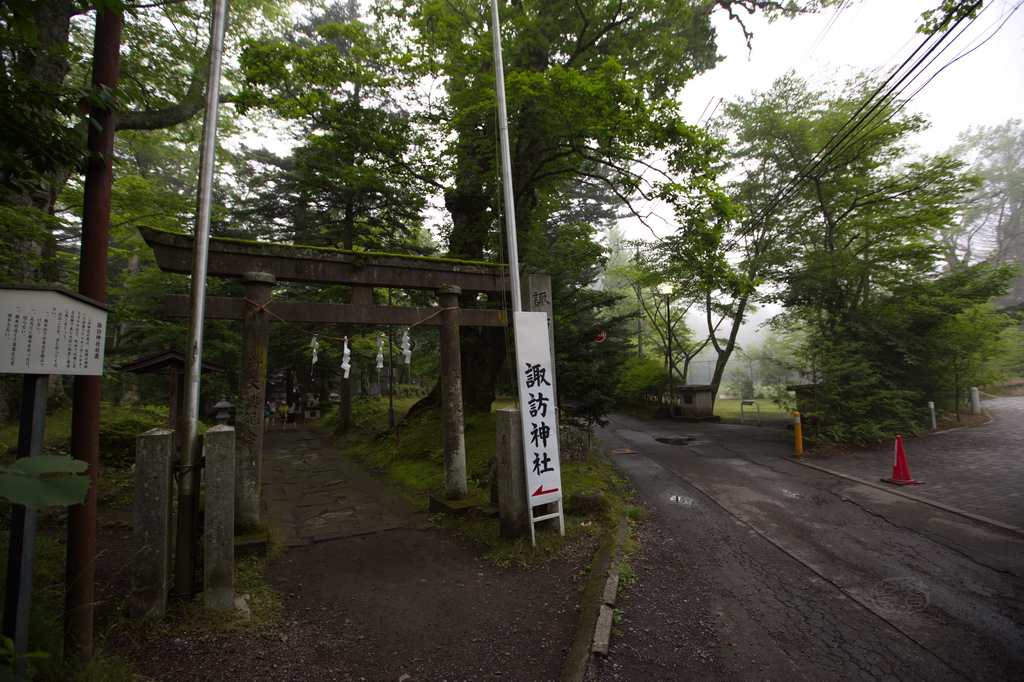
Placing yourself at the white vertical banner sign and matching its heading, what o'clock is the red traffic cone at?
The red traffic cone is roughly at 8 o'clock from the white vertical banner sign.

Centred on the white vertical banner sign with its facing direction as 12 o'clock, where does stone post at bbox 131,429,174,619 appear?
The stone post is roughly at 2 o'clock from the white vertical banner sign.

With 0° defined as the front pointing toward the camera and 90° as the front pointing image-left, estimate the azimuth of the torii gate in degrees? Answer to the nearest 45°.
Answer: approximately 315°

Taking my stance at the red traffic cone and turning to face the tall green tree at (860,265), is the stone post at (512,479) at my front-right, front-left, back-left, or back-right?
back-left

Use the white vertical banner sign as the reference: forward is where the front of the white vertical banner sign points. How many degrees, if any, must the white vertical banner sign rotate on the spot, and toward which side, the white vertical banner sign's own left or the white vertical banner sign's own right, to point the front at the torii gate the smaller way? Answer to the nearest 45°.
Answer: approximately 90° to the white vertical banner sign's own right

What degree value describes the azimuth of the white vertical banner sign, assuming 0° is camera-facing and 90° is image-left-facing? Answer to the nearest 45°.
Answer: approximately 0°

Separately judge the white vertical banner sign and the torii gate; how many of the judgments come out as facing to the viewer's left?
0
